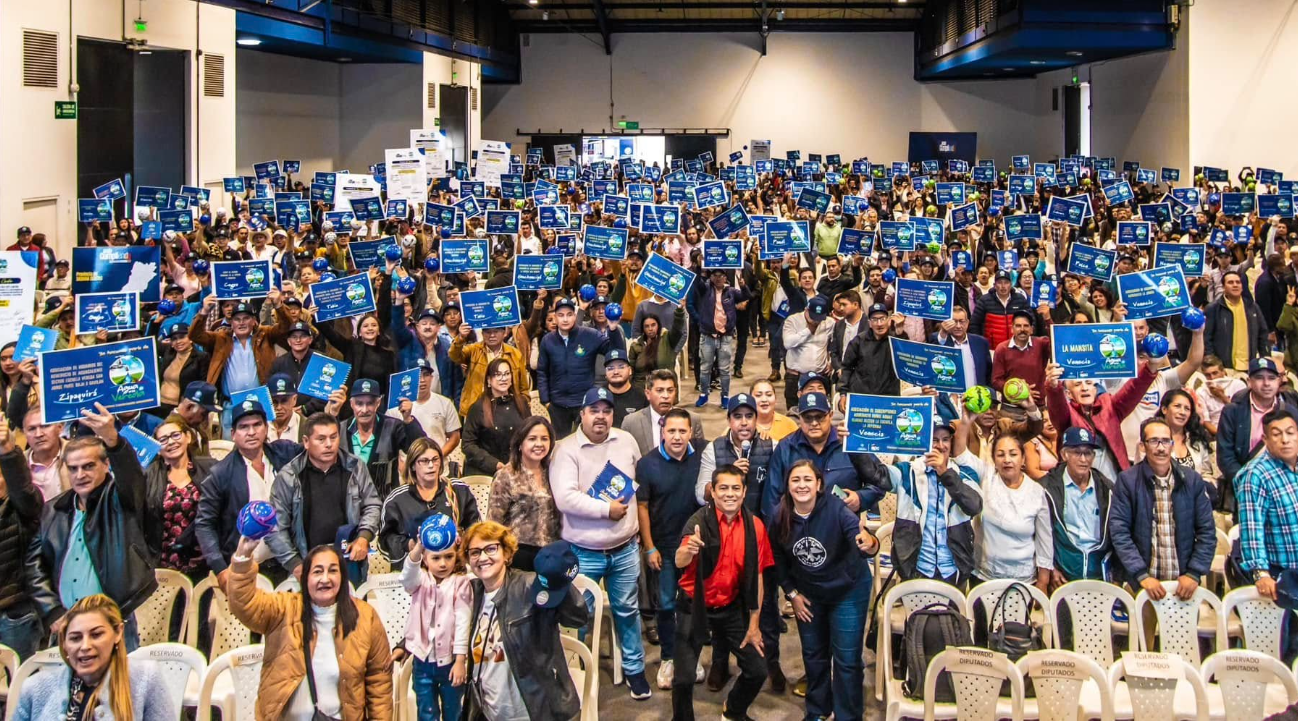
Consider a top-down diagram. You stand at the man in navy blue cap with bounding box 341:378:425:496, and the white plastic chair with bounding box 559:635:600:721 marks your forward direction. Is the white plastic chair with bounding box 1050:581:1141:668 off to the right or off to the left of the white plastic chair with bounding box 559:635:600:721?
left

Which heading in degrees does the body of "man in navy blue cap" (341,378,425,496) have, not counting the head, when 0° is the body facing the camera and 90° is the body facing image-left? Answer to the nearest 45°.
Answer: approximately 0°
